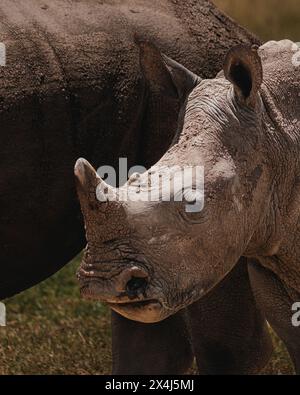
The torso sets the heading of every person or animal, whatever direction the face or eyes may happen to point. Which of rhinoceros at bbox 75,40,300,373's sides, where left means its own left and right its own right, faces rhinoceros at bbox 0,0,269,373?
right

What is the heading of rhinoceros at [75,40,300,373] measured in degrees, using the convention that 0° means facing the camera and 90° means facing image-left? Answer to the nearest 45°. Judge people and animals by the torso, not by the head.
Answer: approximately 45°
